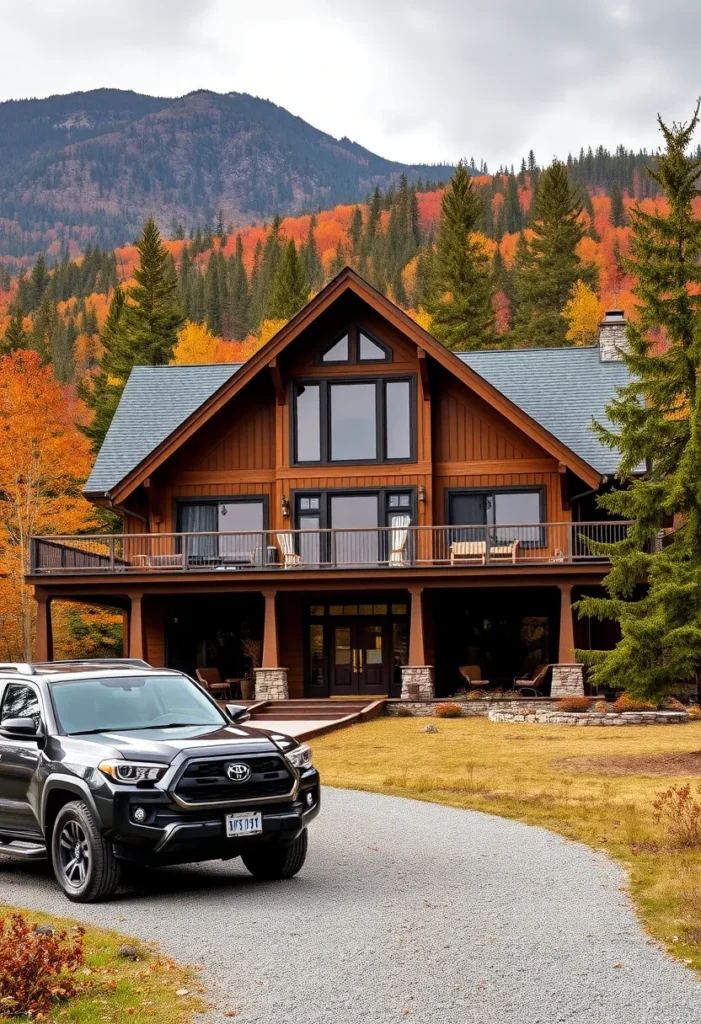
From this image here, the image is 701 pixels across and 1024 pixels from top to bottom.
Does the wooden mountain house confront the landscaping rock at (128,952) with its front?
yes

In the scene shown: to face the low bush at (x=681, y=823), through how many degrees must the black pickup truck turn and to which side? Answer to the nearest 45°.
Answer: approximately 45° to its left

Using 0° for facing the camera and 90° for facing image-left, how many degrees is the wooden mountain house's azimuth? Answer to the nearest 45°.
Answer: approximately 0°

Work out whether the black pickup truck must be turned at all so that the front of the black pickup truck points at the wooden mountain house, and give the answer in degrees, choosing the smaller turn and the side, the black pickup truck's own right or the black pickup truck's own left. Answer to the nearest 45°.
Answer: approximately 135° to the black pickup truck's own left

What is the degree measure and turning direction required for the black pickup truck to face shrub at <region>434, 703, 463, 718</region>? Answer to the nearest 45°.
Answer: approximately 135° to its left

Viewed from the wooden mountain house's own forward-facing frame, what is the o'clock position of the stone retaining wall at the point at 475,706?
The stone retaining wall is roughly at 11 o'clock from the wooden mountain house.

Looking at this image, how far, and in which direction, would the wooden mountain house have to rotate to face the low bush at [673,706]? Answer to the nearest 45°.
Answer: approximately 45° to its left

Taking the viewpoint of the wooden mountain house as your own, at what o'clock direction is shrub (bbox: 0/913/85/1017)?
The shrub is roughly at 12 o'clock from the wooden mountain house.

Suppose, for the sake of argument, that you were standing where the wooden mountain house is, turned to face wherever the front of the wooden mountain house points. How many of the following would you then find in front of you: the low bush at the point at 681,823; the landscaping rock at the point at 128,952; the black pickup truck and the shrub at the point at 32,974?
4
